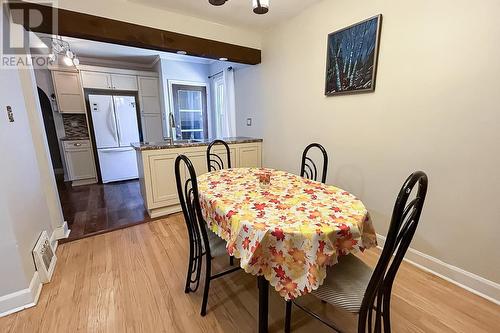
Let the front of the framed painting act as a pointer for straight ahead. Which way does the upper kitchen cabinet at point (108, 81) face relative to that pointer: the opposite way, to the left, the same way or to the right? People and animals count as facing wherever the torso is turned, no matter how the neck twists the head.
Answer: to the left

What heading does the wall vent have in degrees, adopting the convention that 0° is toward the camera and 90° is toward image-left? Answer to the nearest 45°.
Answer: approximately 315°

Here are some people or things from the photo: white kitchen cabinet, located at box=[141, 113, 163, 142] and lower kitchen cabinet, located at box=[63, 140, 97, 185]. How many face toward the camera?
2

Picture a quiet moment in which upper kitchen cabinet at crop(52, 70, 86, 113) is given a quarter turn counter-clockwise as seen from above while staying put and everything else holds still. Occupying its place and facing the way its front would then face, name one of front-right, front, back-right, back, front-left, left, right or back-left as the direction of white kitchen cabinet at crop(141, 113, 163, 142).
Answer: front

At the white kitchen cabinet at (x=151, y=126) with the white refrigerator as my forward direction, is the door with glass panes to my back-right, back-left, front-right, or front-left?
back-left

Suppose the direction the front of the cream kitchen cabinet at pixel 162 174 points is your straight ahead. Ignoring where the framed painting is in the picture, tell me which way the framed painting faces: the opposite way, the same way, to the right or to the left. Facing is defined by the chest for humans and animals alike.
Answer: to the right

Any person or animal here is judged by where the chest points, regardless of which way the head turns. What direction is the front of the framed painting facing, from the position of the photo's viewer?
facing the viewer and to the left of the viewer

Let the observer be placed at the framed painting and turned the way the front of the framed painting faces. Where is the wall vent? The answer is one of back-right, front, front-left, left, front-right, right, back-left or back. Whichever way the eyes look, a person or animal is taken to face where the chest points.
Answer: front

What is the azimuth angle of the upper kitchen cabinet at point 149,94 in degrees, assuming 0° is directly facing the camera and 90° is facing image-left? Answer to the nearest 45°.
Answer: approximately 0°

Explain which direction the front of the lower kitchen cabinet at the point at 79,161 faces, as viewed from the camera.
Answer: facing the viewer

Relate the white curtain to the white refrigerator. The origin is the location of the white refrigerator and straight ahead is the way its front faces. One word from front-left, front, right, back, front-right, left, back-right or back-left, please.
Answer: front-left

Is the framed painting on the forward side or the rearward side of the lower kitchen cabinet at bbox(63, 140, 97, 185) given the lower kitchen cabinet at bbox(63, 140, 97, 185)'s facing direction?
on the forward side

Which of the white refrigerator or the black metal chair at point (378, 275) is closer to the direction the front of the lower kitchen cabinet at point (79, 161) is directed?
the black metal chair

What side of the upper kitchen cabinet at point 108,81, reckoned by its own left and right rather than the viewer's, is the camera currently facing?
front

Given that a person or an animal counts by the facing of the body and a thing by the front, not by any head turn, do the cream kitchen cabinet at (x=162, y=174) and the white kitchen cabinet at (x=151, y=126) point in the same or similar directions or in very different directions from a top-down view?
same or similar directions

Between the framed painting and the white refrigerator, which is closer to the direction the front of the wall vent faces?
the framed painting

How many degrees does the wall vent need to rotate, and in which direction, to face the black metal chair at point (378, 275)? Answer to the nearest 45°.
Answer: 0° — it already faces it

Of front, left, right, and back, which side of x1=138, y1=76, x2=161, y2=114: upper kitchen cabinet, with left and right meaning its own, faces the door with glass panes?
left

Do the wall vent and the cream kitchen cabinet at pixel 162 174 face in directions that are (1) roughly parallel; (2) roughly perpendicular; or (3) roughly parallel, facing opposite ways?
roughly perpendicular
